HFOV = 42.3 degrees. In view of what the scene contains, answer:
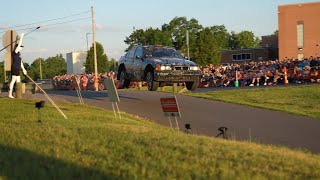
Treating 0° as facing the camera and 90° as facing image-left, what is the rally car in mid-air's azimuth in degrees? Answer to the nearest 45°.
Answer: approximately 315°
